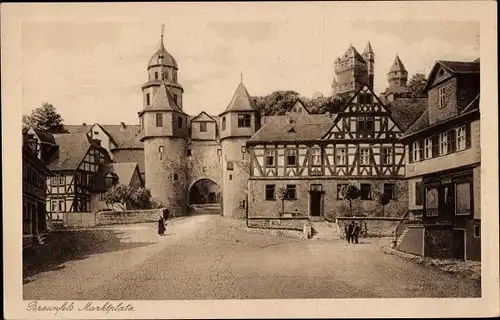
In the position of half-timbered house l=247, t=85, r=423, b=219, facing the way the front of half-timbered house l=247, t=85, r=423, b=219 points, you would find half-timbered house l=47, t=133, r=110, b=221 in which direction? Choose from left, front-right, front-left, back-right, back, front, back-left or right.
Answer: right

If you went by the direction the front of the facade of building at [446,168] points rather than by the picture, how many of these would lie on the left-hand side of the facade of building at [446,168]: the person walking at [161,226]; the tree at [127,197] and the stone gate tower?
0

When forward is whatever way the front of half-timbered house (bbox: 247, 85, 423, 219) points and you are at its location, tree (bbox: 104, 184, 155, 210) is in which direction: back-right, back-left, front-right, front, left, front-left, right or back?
right

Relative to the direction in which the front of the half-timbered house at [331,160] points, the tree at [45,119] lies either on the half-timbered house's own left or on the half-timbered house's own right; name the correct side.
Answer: on the half-timbered house's own right

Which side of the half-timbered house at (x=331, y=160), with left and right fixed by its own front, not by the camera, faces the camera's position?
front

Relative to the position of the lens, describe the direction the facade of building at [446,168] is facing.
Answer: facing the viewer and to the left of the viewer

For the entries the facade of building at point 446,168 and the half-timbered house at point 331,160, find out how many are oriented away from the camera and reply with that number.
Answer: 0
